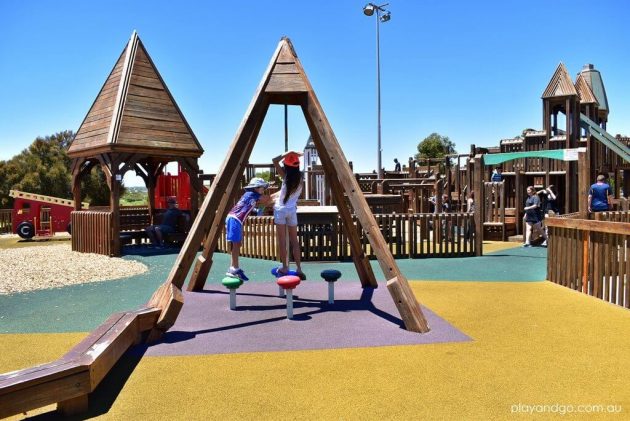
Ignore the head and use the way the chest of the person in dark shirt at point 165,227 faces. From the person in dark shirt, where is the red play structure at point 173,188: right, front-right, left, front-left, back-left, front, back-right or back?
back-right

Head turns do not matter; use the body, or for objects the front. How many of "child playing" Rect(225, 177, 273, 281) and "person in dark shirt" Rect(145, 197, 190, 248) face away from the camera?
0

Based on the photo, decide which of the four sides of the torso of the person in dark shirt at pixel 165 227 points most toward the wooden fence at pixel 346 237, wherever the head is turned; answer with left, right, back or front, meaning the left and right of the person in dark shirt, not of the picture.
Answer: left

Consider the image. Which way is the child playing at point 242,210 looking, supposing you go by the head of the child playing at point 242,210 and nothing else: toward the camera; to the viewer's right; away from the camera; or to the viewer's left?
to the viewer's right

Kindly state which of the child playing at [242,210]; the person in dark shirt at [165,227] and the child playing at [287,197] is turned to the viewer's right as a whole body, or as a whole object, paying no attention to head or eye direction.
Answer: the child playing at [242,210]

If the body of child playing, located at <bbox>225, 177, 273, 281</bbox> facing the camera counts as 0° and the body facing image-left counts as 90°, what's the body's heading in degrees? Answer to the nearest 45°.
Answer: approximately 270°

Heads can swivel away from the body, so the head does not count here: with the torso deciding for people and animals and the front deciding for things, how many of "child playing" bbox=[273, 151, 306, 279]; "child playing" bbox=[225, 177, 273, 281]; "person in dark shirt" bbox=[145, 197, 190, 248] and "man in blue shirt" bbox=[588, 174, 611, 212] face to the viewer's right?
1

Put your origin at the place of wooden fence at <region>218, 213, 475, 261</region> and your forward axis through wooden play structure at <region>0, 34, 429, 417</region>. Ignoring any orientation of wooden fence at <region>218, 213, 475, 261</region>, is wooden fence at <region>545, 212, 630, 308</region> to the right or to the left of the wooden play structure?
left

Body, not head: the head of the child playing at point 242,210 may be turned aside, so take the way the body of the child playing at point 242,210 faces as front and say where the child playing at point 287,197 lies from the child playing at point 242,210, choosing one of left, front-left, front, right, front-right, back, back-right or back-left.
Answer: front-right
